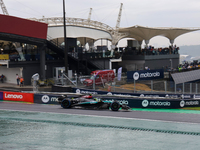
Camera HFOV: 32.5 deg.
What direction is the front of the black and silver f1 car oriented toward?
to the viewer's right

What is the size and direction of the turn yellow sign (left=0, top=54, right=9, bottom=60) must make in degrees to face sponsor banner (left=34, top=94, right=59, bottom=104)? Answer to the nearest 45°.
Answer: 0° — it already faces it

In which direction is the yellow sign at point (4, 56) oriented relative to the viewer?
toward the camera

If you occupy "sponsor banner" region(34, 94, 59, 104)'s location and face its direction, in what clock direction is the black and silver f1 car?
The black and silver f1 car is roughly at 11 o'clock from the sponsor banner.

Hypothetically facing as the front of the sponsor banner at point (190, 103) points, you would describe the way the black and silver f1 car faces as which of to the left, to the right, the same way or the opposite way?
to the left

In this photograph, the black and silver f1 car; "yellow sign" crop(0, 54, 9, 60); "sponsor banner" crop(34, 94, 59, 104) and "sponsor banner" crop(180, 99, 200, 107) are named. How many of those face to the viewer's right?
1

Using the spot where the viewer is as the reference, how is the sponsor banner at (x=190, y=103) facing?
facing the viewer

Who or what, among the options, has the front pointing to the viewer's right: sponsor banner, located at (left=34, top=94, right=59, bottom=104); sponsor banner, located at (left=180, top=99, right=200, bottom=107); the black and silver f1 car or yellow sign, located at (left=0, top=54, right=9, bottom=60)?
the black and silver f1 car

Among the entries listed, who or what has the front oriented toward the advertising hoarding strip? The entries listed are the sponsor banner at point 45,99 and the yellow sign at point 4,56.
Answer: the yellow sign

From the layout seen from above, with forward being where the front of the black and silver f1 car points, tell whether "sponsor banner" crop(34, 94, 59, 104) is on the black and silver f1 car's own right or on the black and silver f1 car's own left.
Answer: on the black and silver f1 car's own left

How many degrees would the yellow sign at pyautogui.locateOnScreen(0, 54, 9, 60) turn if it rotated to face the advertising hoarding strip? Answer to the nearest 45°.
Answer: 0° — it already faces it

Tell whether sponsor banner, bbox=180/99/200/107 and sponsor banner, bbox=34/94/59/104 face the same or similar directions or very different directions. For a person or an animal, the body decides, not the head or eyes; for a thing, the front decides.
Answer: same or similar directions

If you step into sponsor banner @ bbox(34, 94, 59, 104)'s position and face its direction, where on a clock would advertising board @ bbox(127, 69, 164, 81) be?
The advertising board is roughly at 8 o'clock from the sponsor banner.
